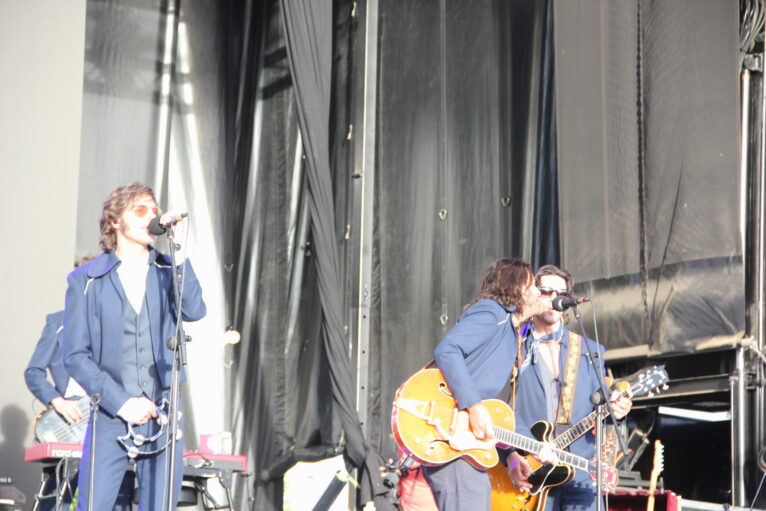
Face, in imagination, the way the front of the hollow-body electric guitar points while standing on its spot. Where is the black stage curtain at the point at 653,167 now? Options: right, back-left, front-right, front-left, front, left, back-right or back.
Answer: back-left

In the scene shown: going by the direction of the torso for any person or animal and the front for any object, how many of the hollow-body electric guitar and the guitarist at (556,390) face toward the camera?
2

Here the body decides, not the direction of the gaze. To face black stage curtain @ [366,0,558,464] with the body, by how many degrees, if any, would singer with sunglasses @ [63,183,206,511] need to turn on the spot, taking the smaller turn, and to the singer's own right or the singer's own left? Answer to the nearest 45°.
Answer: approximately 90° to the singer's own left

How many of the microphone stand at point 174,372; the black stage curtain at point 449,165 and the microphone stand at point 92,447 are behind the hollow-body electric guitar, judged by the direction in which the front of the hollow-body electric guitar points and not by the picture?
1

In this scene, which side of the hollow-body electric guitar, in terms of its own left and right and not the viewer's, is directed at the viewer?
front

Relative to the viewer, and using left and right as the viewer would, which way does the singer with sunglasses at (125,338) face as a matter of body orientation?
facing the viewer and to the right of the viewer

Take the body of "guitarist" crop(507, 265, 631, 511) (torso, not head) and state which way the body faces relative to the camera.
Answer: toward the camera

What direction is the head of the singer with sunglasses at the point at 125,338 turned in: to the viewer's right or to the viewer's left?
to the viewer's right

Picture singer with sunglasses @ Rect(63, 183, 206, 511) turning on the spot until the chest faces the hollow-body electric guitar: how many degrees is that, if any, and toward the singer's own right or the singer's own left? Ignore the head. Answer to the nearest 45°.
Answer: approximately 45° to the singer's own left

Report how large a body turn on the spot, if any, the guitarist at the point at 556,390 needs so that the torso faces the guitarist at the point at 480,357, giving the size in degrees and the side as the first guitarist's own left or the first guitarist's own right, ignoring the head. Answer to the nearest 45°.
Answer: approximately 45° to the first guitarist's own right
